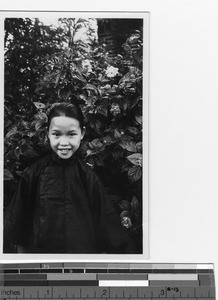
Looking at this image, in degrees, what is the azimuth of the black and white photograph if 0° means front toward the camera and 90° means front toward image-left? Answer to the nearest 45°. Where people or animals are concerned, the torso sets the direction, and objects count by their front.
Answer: approximately 0°
